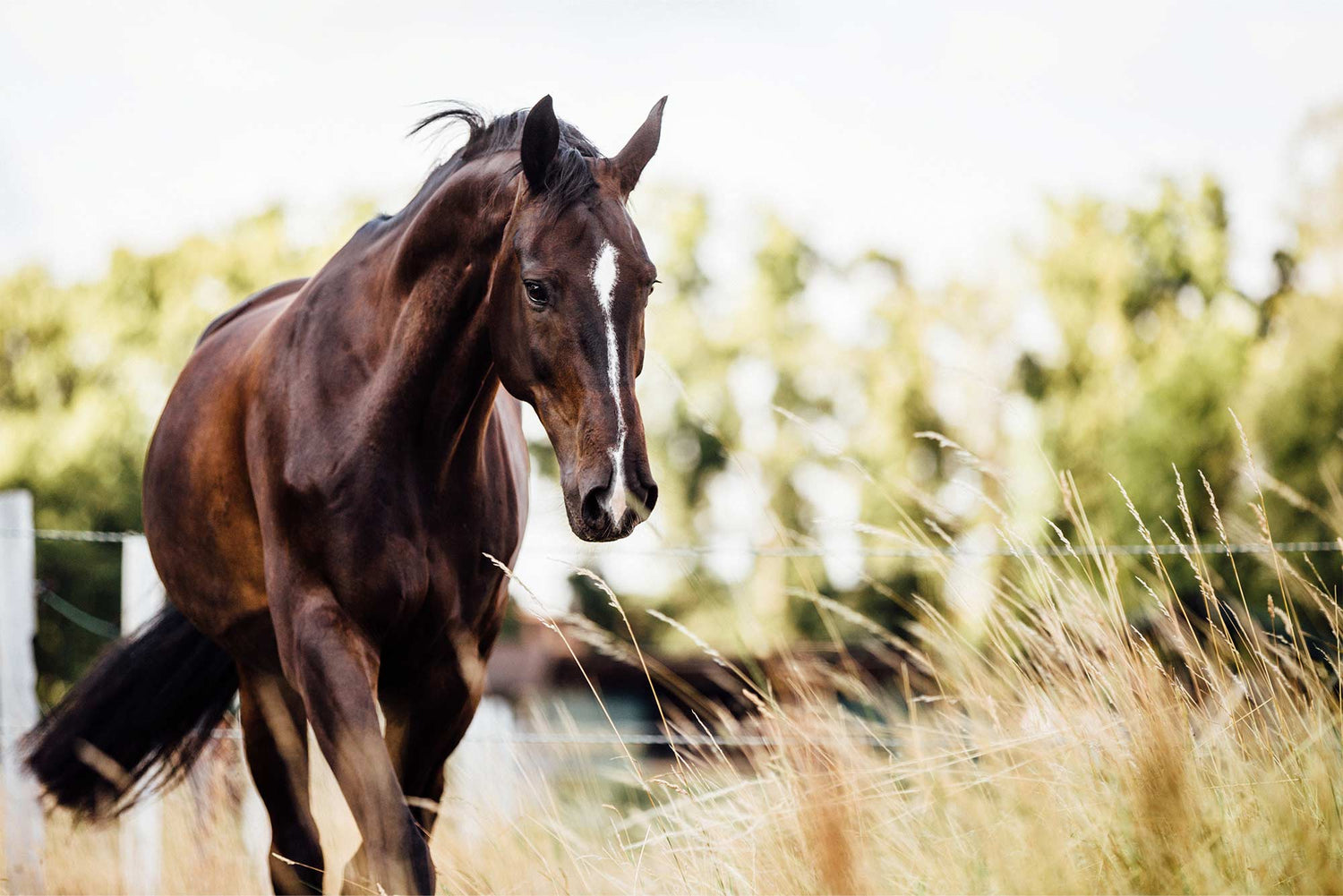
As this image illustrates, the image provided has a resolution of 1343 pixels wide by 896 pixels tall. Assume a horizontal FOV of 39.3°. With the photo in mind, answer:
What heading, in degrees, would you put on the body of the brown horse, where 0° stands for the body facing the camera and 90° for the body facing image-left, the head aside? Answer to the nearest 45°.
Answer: approximately 315°

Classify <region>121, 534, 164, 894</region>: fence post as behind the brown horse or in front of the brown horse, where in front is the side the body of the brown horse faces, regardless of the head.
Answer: behind

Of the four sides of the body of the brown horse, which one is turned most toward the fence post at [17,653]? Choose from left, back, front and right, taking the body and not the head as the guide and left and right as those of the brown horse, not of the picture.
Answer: back
